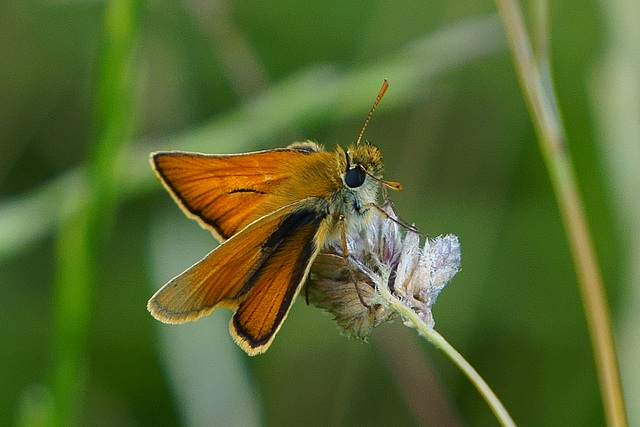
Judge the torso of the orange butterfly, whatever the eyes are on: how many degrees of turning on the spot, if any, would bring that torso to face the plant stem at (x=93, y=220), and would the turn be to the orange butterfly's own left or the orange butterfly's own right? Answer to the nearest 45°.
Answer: approximately 180°

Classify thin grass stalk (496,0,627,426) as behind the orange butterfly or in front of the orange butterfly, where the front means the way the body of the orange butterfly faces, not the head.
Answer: in front

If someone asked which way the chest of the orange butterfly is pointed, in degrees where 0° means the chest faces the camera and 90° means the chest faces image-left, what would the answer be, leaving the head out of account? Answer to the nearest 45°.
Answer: approximately 270°
